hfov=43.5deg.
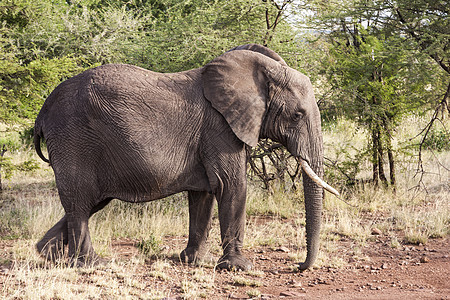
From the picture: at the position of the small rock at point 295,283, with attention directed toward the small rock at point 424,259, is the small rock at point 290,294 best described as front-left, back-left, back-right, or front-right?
back-right

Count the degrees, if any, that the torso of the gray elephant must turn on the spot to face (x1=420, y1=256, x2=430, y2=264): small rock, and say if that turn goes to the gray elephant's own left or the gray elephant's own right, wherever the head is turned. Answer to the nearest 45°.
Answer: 0° — it already faces it

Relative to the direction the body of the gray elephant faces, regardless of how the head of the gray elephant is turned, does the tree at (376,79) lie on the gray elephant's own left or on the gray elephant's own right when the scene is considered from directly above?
on the gray elephant's own left

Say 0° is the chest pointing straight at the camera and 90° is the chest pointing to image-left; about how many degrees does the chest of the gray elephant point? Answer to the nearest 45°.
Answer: approximately 270°

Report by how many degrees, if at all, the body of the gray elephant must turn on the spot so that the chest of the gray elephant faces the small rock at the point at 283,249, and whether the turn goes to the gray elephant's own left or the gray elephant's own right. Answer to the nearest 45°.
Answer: approximately 45° to the gray elephant's own left

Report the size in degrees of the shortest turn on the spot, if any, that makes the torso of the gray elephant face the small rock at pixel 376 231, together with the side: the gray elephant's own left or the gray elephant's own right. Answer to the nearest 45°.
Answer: approximately 45° to the gray elephant's own left

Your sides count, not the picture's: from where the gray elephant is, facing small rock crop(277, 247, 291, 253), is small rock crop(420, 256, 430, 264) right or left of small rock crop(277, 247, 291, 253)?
right

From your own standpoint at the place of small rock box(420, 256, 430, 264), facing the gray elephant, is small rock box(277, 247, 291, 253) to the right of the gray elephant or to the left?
right
